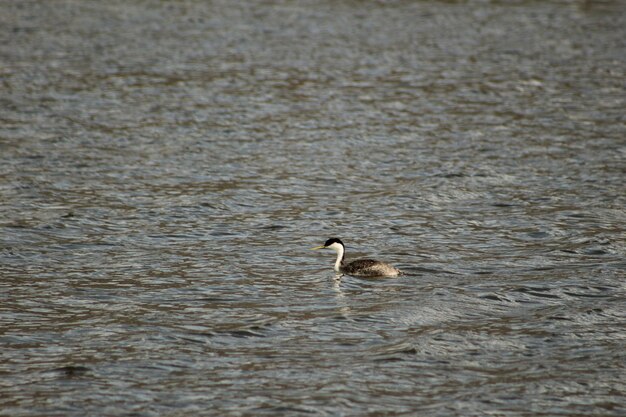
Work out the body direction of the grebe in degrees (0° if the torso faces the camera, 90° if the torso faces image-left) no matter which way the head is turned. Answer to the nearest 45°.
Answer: approximately 90°
